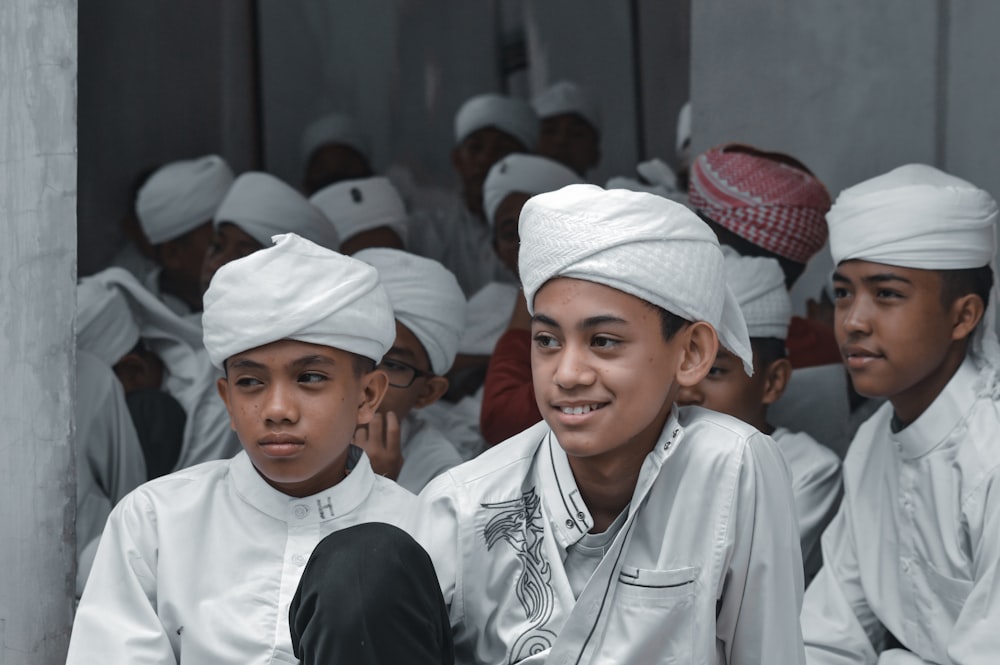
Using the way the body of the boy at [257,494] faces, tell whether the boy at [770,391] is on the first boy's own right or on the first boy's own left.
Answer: on the first boy's own left

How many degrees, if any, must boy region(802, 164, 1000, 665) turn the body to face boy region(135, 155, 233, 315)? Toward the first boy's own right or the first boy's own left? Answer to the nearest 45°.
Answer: approximately 90° to the first boy's own right

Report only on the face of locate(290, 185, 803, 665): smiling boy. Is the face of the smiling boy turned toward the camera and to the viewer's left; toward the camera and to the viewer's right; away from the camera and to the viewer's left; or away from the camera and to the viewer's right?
toward the camera and to the viewer's left

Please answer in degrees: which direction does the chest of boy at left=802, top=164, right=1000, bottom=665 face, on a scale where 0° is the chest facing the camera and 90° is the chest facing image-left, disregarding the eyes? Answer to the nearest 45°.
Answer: approximately 45°

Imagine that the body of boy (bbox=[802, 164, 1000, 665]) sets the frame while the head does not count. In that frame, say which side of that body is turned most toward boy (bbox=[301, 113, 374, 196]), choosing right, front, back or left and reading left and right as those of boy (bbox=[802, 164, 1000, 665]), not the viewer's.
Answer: right

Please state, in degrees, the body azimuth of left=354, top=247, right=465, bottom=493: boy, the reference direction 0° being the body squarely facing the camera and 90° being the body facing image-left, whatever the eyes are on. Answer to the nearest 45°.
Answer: approximately 45°

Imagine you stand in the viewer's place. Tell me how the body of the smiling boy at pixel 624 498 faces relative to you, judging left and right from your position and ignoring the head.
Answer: facing the viewer and to the left of the viewer

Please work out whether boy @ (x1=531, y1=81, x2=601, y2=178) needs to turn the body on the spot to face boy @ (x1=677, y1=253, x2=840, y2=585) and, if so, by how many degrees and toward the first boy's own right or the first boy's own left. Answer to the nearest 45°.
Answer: approximately 45° to the first boy's own left

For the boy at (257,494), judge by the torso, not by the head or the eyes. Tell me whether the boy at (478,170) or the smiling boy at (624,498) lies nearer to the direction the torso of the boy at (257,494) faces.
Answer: the smiling boy
